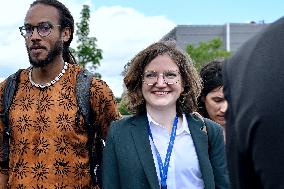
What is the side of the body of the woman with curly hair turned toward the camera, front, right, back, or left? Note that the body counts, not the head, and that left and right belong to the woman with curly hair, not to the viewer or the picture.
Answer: front

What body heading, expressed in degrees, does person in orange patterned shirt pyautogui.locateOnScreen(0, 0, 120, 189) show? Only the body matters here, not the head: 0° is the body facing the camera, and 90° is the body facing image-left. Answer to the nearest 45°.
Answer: approximately 45°

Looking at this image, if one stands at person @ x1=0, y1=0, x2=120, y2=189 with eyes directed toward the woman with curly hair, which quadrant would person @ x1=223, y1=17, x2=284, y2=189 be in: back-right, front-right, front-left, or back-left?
front-right

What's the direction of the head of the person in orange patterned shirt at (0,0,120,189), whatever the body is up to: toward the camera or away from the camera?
toward the camera

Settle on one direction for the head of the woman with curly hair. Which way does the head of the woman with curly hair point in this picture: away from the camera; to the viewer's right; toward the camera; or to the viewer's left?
toward the camera

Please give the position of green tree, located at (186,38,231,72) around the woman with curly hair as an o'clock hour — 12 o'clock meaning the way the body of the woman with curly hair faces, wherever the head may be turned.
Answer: The green tree is roughly at 6 o'clock from the woman with curly hair.

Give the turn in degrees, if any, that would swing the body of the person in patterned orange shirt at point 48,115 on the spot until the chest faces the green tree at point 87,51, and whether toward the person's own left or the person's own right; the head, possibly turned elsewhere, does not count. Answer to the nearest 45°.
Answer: approximately 135° to the person's own right

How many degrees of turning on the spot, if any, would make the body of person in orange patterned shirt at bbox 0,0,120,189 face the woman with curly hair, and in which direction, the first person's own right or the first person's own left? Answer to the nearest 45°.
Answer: approximately 135° to the first person's own left
